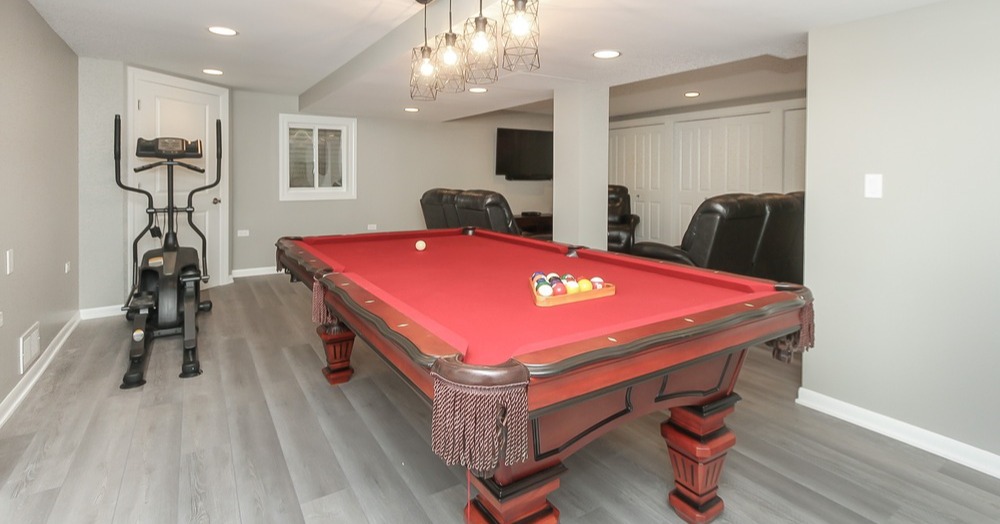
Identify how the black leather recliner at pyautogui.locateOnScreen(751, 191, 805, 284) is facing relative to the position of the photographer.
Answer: facing away from the viewer and to the left of the viewer

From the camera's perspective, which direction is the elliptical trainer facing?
away from the camera

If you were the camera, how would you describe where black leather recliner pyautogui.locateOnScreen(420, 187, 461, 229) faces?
facing away from the viewer and to the right of the viewer

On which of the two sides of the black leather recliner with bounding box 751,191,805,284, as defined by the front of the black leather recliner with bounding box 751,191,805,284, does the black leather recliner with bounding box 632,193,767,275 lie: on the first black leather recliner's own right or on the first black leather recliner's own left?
on the first black leather recliner's own left
